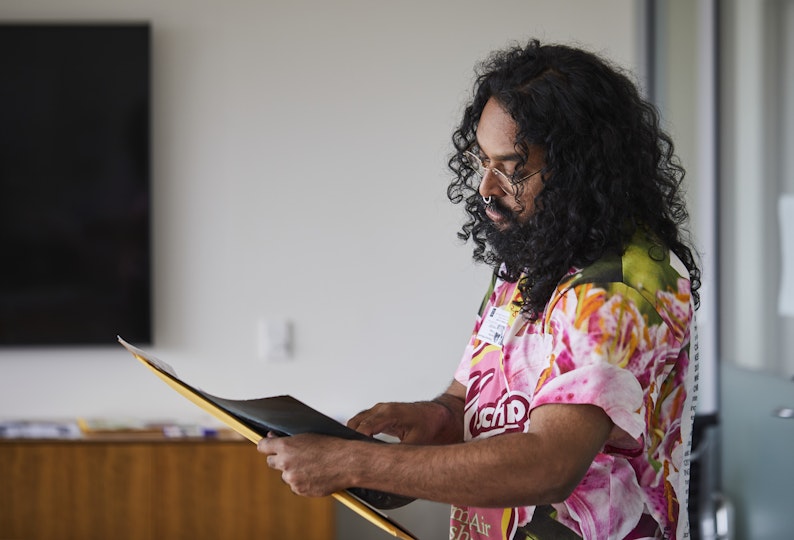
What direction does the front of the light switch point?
toward the camera

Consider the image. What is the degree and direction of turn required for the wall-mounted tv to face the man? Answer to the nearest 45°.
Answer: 0° — it already faces them

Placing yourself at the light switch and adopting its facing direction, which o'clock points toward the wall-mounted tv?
The wall-mounted tv is roughly at 3 o'clock from the light switch.

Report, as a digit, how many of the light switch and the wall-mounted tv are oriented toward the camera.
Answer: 2

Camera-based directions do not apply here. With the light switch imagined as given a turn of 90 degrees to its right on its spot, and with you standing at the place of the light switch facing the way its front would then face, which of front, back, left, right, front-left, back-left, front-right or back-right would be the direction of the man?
left

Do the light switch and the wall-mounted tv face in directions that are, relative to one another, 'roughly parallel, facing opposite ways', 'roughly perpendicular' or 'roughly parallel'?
roughly parallel

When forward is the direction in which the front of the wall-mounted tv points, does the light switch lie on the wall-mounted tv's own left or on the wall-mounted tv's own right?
on the wall-mounted tv's own left

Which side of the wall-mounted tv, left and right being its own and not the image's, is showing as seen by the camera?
front
